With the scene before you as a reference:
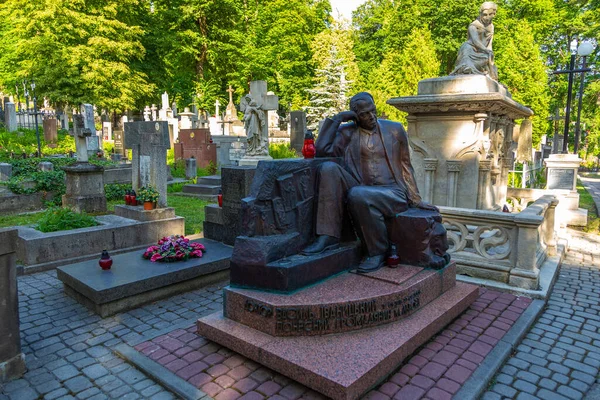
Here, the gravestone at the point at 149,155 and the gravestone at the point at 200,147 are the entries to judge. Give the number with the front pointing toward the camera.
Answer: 2

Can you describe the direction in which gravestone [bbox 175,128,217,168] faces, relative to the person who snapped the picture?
facing the viewer

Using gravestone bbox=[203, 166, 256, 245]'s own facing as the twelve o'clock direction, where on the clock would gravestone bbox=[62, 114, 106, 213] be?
gravestone bbox=[62, 114, 106, 213] is roughly at 3 o'clock from gravestone bbox=[203, 166, 256, 245].

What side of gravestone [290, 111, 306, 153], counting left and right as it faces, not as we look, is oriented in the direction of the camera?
front

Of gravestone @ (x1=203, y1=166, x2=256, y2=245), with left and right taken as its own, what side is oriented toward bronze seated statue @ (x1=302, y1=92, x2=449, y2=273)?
left

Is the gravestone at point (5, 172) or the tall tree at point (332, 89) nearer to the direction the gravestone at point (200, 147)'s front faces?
the gravestone

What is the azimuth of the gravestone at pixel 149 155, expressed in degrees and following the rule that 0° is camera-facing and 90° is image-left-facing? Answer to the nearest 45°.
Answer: approximately 0°

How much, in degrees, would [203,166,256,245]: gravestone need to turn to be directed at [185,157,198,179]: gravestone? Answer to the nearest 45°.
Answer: approximately 135° to its right

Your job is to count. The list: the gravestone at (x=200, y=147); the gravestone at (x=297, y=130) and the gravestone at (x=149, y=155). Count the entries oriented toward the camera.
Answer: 3

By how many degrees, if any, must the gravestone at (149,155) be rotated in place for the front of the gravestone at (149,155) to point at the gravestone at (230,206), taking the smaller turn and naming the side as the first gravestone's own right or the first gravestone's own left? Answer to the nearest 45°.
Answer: approximately 45° to the first gravestone's own left

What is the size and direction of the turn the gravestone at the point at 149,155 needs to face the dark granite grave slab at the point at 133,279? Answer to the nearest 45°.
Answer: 0° — it already faces it

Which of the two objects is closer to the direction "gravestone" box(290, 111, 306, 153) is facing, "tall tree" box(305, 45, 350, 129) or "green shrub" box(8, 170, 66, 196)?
the green shrub

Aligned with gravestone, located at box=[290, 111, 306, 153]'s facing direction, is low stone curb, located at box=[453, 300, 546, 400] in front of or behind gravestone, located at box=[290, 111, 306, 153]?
in front

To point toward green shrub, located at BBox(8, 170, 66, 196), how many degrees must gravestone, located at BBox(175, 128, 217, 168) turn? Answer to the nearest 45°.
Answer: approximately 45° to its right
